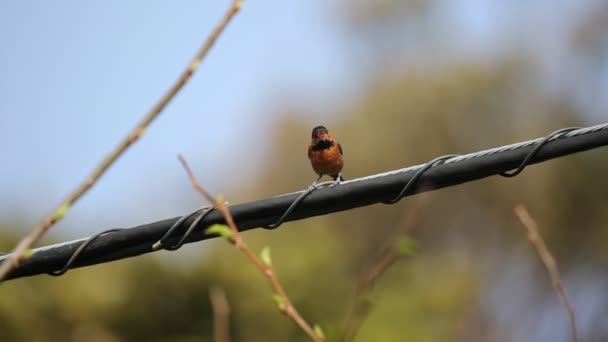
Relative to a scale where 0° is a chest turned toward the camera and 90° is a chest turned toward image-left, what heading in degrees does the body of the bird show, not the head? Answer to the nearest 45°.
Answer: approximately 0°
